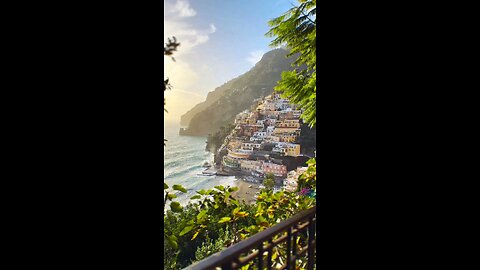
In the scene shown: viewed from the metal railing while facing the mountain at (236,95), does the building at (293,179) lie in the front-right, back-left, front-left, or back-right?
front-right

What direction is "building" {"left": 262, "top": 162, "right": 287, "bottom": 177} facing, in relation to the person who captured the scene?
facing the viewer and to the left of the viewer
